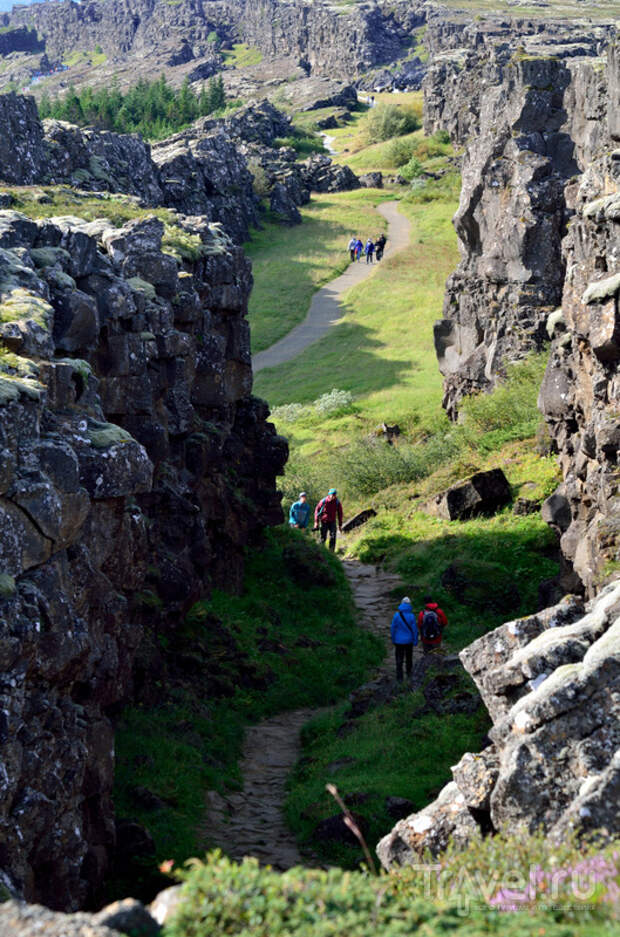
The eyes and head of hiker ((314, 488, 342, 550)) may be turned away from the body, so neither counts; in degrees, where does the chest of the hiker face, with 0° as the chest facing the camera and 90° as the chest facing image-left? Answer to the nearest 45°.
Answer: approximately 0°

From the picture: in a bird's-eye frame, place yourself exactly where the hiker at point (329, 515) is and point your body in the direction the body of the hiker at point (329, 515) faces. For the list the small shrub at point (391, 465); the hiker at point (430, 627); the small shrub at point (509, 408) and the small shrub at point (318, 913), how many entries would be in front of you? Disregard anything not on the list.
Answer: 2

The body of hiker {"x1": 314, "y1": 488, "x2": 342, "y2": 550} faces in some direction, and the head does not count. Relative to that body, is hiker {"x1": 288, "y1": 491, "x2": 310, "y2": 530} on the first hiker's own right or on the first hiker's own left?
on the first hiker's own right

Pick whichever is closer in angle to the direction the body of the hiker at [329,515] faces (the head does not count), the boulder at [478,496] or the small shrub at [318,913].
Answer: the small shrub

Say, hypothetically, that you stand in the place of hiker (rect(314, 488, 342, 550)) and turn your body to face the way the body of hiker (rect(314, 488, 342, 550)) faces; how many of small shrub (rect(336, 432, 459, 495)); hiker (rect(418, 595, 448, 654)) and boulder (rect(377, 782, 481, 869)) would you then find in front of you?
2

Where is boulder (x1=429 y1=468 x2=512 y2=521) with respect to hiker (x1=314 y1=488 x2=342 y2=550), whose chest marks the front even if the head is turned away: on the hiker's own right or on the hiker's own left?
on the hiker's own left

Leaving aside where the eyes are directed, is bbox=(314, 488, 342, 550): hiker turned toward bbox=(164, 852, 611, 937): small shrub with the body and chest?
yes

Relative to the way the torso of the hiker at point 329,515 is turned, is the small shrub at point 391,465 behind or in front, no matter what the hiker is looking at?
behind

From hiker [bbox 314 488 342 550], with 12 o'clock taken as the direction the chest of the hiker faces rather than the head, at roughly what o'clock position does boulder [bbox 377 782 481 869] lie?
The boulder is roughly at 12 o'clock from the hiker.

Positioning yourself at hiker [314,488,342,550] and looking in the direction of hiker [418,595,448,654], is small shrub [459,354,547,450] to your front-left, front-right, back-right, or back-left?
back-left
